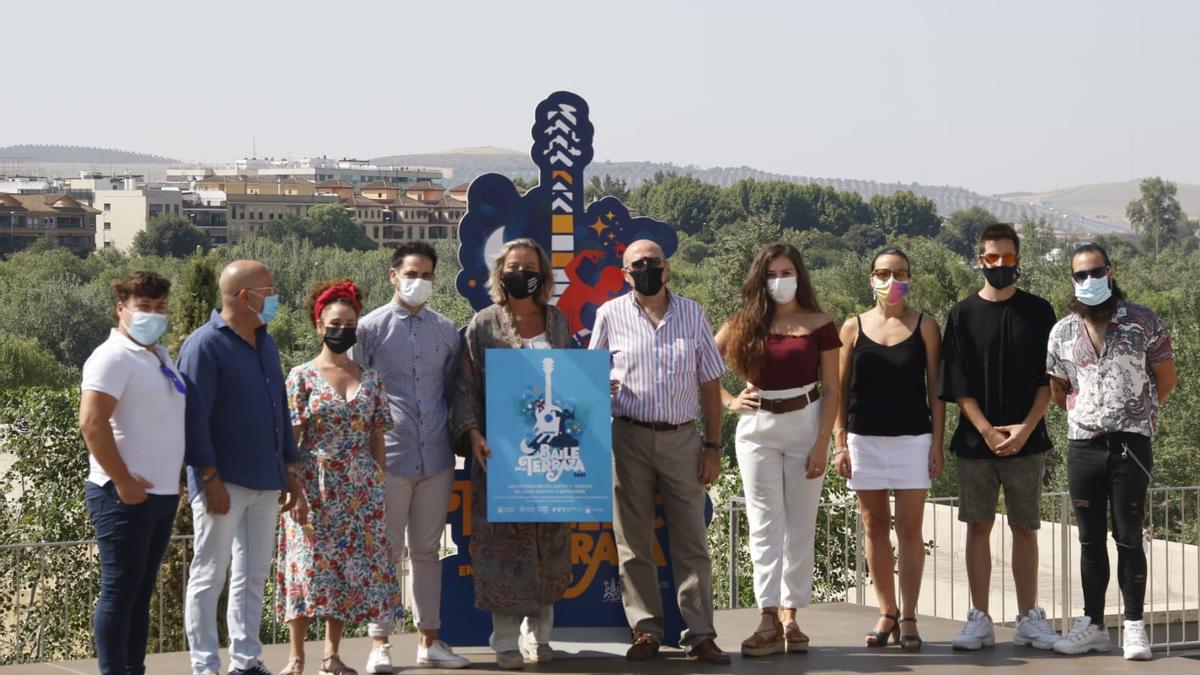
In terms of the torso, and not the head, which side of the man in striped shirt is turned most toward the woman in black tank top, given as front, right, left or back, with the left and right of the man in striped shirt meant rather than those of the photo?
left

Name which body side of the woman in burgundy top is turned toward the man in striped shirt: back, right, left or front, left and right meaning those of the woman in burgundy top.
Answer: right

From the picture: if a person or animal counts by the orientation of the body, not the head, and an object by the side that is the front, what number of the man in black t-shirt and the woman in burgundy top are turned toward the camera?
2

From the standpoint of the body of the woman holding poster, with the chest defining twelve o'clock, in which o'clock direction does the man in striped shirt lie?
The man in striped shirt is roughly at 9 o'clock from the woman holding poster.

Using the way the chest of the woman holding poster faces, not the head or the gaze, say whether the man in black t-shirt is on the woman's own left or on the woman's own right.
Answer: on the woman's own left

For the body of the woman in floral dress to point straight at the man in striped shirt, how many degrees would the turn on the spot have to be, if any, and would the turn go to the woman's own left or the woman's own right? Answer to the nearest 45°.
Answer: approximately 90° to the woman's own left

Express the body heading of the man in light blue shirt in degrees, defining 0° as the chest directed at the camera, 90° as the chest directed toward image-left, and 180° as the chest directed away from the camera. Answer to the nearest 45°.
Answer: approximately 0°

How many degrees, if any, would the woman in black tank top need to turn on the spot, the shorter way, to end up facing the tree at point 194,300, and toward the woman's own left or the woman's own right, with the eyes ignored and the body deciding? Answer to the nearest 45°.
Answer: approximately 135° to the woman's own right

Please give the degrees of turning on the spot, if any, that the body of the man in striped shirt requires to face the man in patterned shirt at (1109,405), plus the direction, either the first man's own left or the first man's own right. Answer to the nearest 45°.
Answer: approximately 90° to the first man's own left
